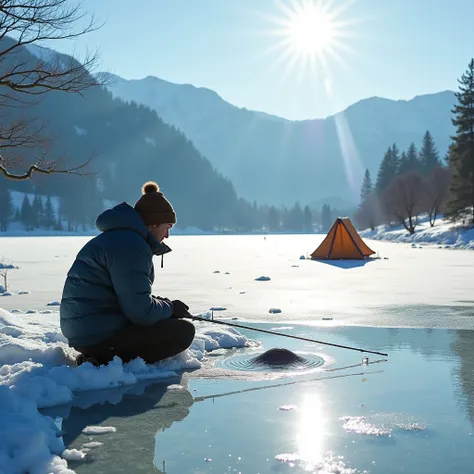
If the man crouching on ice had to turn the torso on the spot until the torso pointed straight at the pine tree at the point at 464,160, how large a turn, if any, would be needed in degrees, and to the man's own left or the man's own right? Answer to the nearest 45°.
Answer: approximately 45° to the man's own left

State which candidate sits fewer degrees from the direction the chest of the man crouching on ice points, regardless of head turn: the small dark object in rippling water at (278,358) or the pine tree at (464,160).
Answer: the small dark object in rippling water

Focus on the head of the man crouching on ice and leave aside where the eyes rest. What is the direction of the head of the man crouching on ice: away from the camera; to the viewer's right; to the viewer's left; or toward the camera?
to the viewer's right

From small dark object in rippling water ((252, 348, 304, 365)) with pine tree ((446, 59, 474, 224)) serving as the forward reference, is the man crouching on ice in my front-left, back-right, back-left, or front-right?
back-left

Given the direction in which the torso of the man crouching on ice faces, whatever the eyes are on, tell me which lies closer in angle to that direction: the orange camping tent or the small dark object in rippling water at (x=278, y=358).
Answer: the small dark object in rippling water

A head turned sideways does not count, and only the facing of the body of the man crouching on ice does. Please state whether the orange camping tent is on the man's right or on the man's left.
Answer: on the man's left

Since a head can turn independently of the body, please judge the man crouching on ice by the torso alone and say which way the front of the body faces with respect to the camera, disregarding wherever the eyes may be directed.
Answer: to the viewer's right
